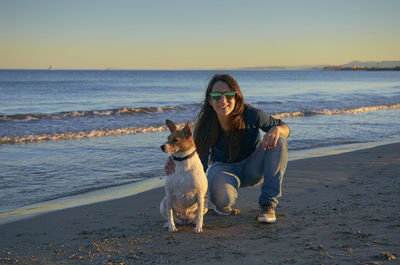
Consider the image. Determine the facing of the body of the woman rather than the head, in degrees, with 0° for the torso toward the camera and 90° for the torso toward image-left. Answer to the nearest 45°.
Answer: approximately 0°

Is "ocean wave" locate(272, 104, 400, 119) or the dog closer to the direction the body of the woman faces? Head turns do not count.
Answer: the dog

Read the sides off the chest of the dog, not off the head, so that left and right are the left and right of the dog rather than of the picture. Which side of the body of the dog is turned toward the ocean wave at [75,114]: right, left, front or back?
back

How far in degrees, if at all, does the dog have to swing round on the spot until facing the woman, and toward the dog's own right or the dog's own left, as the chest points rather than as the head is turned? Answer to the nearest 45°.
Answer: approximately 135° to the dog's own left

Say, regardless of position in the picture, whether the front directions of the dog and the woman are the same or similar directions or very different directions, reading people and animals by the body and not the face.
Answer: same or similar directions

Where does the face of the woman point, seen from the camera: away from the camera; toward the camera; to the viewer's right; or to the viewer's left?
toward the camera

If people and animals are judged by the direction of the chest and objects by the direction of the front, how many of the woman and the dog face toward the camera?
2

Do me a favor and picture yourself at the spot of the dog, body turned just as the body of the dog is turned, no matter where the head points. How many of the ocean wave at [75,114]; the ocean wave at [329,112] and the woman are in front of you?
0

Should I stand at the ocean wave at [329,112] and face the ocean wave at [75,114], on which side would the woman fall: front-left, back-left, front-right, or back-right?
front-left

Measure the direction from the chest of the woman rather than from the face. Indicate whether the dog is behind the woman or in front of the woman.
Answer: in front

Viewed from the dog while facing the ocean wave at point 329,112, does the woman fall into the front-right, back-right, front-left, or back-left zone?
front-right

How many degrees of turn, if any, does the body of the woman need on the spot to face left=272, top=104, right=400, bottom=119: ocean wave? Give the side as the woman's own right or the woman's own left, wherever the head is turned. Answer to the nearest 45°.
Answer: approximately 180°

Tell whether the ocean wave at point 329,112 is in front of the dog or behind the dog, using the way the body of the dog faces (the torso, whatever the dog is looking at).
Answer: behind
